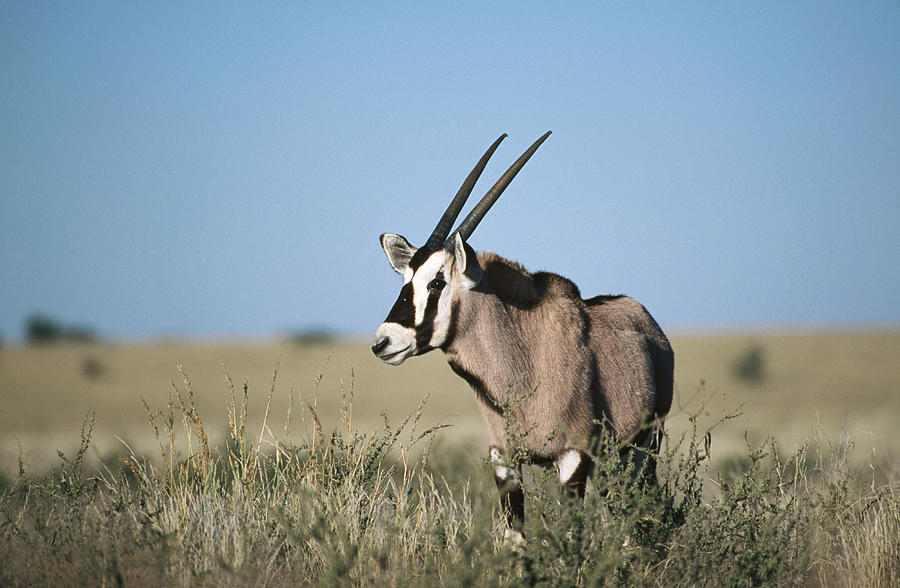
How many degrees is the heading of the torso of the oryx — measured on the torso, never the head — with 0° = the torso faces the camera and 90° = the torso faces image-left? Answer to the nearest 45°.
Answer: approximately 45°
